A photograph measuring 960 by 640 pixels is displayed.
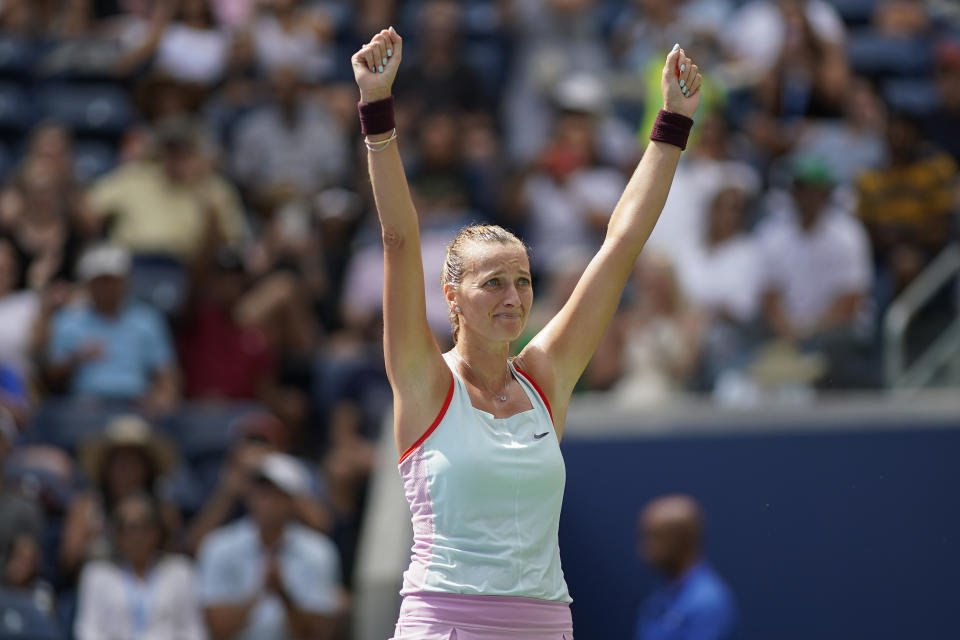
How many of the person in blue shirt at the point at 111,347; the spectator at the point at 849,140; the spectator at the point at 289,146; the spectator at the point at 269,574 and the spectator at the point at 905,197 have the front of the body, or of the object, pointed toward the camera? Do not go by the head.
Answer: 5

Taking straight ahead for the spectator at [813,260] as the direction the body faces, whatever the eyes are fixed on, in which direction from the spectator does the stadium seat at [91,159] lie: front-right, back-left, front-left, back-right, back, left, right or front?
right

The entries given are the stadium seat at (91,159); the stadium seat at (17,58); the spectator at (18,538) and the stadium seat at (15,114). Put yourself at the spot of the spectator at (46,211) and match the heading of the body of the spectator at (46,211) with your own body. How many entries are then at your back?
3

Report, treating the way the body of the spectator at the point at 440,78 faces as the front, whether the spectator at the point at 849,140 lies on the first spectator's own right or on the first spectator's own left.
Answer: on the first spectator's own left

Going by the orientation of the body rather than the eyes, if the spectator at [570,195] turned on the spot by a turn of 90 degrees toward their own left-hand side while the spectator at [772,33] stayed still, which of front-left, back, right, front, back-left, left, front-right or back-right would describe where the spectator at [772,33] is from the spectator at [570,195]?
front-left

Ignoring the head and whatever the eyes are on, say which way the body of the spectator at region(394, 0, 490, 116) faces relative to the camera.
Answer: toward the camera

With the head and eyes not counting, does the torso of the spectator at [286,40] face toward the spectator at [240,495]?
yes

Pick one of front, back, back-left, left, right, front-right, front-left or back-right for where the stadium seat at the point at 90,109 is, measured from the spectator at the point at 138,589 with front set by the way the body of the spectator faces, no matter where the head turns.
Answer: back

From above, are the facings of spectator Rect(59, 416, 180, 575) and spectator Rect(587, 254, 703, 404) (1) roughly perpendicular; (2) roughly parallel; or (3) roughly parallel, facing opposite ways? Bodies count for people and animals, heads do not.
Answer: roughly parallel

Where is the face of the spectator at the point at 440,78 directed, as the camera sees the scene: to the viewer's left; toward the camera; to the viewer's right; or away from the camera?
toward the camera

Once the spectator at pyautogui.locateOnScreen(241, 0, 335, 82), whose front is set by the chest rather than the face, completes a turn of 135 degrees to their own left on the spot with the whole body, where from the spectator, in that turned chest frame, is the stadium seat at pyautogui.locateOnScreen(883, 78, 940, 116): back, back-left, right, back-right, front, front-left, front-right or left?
front-right

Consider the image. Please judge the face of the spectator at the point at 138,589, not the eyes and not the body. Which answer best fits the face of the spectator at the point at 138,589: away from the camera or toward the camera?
toward the camera

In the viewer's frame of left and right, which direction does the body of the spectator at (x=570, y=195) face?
facing the viewer

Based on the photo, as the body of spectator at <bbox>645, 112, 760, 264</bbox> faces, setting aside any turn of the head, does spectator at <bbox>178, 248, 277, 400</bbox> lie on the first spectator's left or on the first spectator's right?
on the first spectator's right

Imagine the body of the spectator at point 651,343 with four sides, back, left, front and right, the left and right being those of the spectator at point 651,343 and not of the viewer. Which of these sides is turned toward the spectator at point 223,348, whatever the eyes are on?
right

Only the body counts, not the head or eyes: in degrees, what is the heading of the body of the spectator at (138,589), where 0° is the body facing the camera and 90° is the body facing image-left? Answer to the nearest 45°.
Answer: approximately 0°

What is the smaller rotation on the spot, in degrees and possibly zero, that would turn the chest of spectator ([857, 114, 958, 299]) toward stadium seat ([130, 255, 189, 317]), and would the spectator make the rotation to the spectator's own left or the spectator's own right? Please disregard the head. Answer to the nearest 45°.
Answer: approximately 90° to the spectator's own right

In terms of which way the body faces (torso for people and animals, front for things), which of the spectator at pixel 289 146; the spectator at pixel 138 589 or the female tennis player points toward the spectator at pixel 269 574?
the spectator at pixel 289 146

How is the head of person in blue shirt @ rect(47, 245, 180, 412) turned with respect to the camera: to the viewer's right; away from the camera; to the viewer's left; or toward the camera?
toward the camera

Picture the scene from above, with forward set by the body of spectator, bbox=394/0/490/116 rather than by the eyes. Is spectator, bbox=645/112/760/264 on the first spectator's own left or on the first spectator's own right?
on the first spectator's own left

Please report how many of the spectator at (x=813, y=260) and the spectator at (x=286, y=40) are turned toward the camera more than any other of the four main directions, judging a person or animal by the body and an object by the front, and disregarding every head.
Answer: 2

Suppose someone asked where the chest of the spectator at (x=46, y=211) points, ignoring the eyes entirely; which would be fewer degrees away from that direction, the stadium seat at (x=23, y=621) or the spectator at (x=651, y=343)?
the stadium seat

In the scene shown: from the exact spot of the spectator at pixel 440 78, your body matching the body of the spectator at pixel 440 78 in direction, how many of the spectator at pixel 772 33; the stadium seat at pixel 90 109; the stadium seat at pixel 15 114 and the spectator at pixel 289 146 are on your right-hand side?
3
